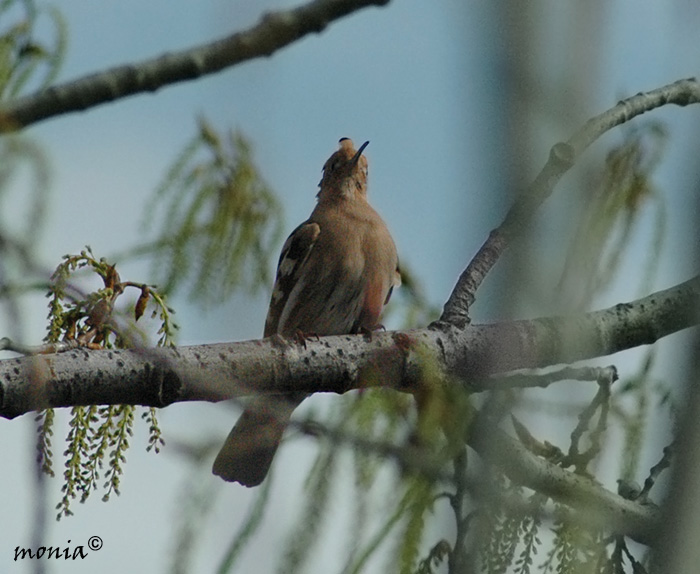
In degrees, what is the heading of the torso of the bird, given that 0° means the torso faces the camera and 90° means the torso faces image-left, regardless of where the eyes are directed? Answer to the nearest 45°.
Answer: approximately 315°
